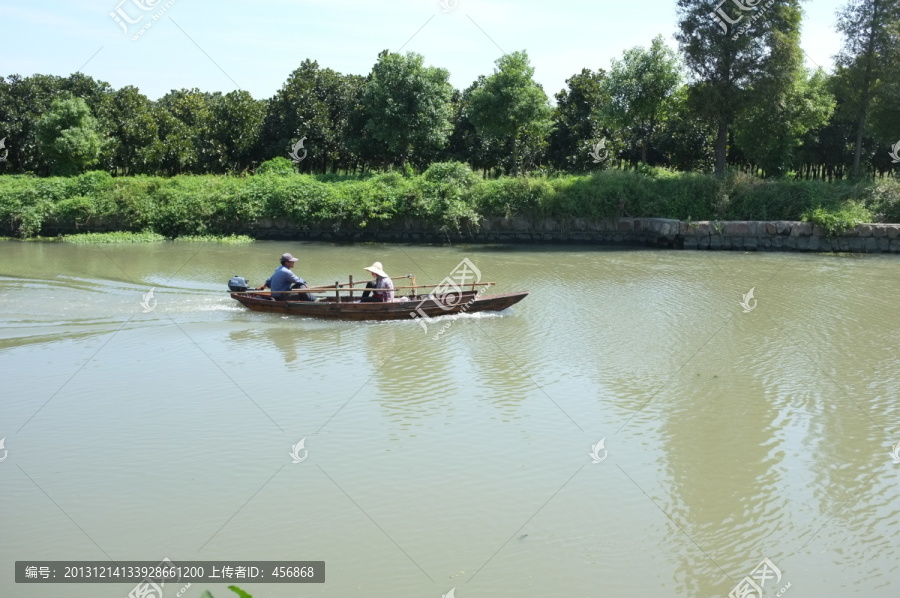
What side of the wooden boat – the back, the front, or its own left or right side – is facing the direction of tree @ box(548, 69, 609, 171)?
left

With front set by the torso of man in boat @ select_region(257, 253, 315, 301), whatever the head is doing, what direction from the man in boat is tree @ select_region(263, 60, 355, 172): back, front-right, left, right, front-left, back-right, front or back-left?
left

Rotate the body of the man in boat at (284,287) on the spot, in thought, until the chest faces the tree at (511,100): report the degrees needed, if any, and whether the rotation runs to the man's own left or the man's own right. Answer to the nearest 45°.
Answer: approximately 45° to the man's own left

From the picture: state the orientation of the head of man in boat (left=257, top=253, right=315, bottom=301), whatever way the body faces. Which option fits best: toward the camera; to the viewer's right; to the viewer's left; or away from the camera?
to the viewer's right

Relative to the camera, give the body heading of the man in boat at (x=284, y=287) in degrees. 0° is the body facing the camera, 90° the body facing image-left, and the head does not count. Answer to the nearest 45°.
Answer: approximately 270°

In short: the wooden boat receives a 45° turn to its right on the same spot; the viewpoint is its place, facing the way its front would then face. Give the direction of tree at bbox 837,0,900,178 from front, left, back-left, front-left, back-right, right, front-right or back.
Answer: left

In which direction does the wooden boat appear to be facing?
to the viewer's right

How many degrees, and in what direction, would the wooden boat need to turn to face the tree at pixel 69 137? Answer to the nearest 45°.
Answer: approximately 135° to its left

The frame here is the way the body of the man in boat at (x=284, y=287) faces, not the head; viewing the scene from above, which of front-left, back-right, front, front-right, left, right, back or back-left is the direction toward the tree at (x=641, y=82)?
front-left
